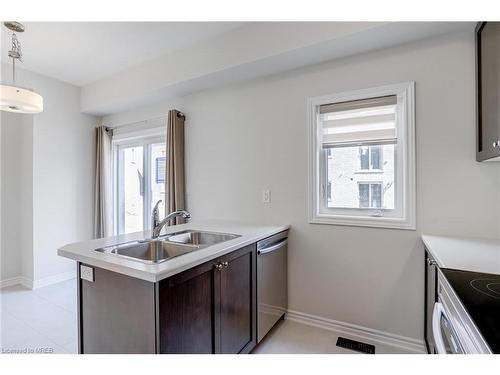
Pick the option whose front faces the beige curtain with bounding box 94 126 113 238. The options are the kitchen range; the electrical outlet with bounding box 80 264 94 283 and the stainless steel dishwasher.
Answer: the kitchen range

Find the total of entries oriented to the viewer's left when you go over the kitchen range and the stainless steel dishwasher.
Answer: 1

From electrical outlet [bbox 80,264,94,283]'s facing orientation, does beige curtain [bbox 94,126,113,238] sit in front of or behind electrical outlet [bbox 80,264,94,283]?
behind

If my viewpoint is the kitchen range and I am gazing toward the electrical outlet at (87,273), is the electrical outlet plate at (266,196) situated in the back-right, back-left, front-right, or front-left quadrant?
front-right

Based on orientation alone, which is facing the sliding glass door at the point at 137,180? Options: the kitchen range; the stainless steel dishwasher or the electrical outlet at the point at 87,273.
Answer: the kitchen range

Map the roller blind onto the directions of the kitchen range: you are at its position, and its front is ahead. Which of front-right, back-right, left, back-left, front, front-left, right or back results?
front-right

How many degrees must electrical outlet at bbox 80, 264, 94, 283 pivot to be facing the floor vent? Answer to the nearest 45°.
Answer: approximately 135° to its left

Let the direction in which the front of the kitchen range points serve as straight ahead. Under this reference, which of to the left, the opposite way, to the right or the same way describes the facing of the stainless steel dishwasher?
the opposite way

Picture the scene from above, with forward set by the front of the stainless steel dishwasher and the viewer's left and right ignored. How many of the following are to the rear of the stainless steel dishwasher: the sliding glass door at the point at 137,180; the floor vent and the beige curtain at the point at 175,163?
2

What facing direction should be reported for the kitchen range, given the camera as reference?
facing to the left of the viewer

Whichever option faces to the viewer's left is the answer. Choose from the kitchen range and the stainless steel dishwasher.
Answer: the kitchen range

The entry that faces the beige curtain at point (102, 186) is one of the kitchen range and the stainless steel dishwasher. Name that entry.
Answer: the kitchen range

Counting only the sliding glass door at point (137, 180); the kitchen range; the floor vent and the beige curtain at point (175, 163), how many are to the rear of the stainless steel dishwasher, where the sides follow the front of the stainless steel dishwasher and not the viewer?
2

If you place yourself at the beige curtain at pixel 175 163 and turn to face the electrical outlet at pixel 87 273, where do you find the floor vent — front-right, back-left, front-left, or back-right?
front-left

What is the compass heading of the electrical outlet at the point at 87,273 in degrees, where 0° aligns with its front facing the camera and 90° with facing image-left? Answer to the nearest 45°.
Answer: approximately 45°

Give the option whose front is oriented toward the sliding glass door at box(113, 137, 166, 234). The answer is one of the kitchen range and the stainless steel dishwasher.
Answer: the kitchen range
